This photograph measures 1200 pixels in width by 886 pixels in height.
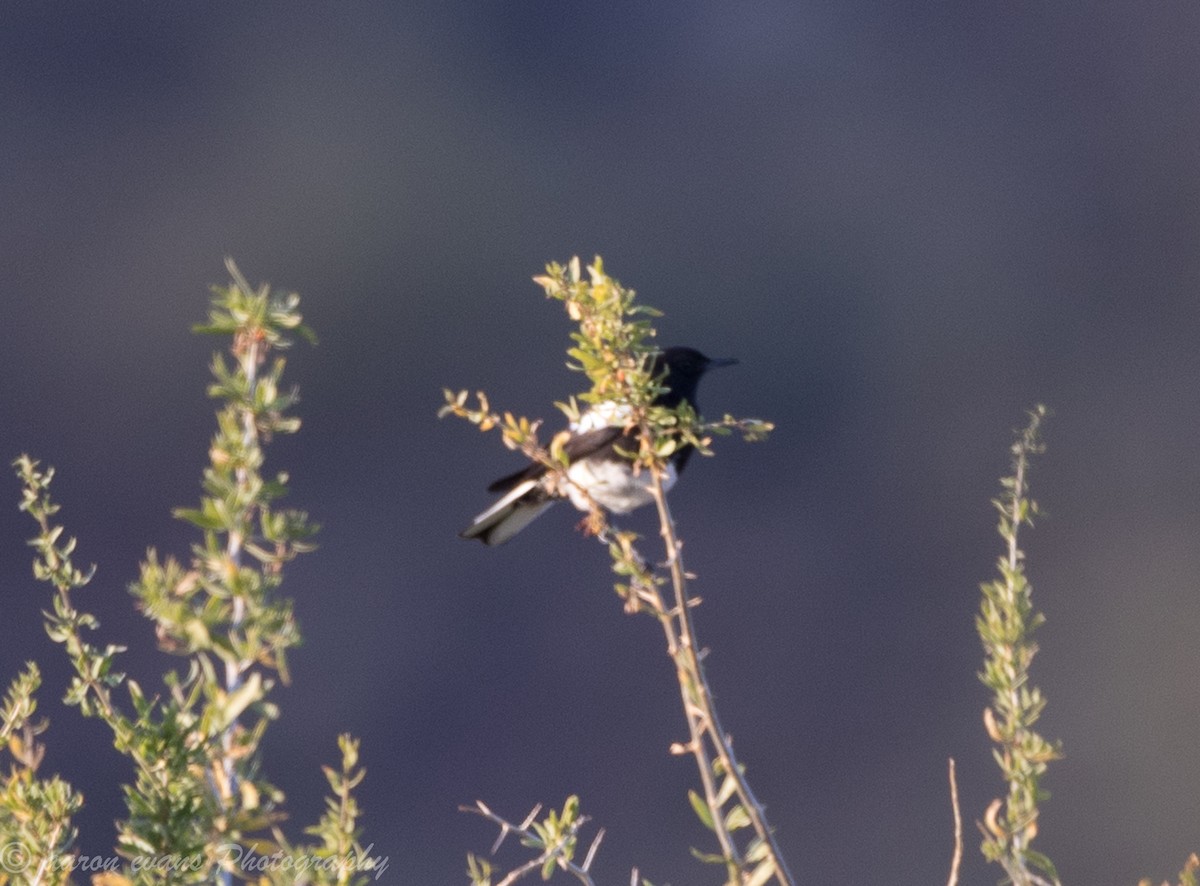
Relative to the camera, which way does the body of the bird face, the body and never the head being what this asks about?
to the viewer's right
